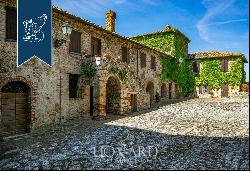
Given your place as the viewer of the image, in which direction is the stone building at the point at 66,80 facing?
facing the viewer and to the right of the viewer

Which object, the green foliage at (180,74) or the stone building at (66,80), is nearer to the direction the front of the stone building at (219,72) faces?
the stone building

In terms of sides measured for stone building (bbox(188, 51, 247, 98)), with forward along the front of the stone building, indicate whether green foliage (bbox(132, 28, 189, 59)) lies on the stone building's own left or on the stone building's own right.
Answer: on the stone building's own right

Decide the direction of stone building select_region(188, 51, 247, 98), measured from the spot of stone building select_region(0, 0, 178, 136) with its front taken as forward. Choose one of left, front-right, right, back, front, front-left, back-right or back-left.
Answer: left

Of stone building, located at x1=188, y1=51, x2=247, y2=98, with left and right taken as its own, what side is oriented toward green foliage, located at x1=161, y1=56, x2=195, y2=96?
right

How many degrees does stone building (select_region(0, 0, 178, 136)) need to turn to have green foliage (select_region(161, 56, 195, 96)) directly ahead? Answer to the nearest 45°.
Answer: approximately 90° to its left

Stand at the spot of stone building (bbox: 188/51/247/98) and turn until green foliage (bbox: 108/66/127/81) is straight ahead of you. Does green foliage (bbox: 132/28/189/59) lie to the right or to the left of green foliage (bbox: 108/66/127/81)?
right

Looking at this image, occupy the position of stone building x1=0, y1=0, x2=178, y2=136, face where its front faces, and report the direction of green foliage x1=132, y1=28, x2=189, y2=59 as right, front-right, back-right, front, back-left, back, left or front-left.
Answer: left

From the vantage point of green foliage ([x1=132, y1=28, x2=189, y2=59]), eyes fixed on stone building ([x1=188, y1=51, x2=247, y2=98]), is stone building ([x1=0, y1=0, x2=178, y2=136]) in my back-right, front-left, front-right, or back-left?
back-right

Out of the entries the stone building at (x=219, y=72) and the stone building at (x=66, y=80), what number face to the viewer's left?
0

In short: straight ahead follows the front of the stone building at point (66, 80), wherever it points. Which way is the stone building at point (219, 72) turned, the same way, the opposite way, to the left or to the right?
to the right

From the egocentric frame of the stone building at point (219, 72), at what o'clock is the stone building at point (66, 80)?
the stone building at point (66, 80) is roughly at 1 o'clock from the stone building at point (219, 72).

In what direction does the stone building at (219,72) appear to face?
toward the camera
